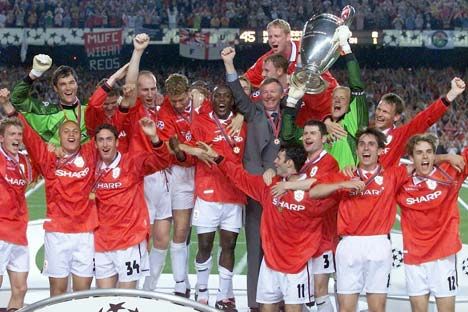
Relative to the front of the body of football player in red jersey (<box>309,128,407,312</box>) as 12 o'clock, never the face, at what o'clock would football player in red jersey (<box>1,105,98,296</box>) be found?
football player in red jersey (<box>1,105,98,296</box>) is roughly at 3 o'clock from football player in red jersey (<box>309,128,407,312</box>).

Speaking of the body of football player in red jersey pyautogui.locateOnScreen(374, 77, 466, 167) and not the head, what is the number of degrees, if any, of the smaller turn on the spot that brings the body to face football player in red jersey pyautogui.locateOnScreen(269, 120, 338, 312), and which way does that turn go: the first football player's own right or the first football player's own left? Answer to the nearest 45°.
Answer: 0° — they already face them

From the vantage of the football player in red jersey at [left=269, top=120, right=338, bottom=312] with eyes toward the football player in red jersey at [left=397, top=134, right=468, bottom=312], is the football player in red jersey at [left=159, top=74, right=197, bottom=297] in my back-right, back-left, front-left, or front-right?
back-left

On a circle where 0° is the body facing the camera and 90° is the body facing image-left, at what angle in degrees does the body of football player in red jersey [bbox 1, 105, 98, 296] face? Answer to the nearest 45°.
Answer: approximately 0°

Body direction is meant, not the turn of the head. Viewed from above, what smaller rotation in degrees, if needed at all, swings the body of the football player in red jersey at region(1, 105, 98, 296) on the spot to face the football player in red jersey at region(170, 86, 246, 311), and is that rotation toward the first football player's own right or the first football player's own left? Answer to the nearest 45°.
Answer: approximately 90° to the first football player's own left

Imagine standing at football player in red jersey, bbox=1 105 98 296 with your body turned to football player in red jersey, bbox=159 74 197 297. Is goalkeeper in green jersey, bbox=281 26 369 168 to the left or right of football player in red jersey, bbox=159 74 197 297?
right
